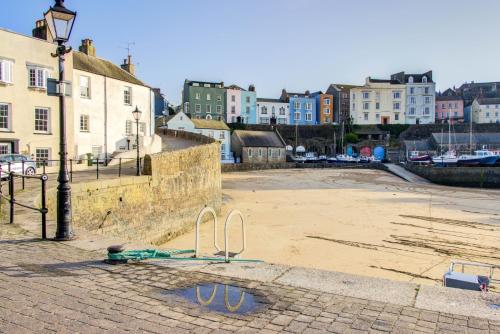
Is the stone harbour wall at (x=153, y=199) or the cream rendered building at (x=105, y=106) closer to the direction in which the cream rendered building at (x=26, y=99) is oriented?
the stone harbour wall

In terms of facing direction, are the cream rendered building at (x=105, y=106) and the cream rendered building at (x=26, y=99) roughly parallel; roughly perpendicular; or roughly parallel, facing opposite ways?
roughly parallel

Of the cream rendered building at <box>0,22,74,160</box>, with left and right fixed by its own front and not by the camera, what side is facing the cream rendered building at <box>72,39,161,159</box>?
left

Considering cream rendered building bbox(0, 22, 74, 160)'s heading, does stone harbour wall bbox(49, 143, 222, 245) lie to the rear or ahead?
ahead

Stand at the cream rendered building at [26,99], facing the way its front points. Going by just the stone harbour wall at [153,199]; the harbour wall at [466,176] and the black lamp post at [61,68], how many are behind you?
0

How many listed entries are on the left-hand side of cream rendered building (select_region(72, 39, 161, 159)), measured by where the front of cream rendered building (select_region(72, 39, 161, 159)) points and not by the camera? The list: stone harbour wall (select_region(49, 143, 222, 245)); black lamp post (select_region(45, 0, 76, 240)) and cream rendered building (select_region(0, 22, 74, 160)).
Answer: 0

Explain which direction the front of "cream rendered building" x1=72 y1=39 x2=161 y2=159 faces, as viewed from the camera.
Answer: facing the viewer and to the right of the viewer

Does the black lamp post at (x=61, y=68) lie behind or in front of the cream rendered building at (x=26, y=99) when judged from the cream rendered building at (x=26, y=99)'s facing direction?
in front

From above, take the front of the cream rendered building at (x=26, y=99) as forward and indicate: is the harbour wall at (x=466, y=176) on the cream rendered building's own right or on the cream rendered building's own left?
on the cream rendered building's own left

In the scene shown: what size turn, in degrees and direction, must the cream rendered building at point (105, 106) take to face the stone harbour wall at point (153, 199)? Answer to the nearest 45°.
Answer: approximately 45° to its right

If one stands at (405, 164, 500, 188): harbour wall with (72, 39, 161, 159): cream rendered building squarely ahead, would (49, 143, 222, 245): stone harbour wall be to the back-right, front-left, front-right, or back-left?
front-left

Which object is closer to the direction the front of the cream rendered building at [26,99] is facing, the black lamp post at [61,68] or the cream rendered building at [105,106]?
the black lamp post

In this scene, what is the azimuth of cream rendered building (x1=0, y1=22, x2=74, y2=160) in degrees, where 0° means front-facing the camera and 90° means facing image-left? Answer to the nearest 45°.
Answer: approximately 315°

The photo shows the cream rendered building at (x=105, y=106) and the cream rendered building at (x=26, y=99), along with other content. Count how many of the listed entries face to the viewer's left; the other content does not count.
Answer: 0

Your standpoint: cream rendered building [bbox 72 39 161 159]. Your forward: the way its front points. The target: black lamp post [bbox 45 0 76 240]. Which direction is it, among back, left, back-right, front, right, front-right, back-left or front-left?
front-right

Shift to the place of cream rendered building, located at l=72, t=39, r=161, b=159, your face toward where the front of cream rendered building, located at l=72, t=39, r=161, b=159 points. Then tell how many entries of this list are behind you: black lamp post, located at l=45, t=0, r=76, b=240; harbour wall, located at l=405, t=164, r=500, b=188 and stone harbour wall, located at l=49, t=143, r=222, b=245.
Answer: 0
